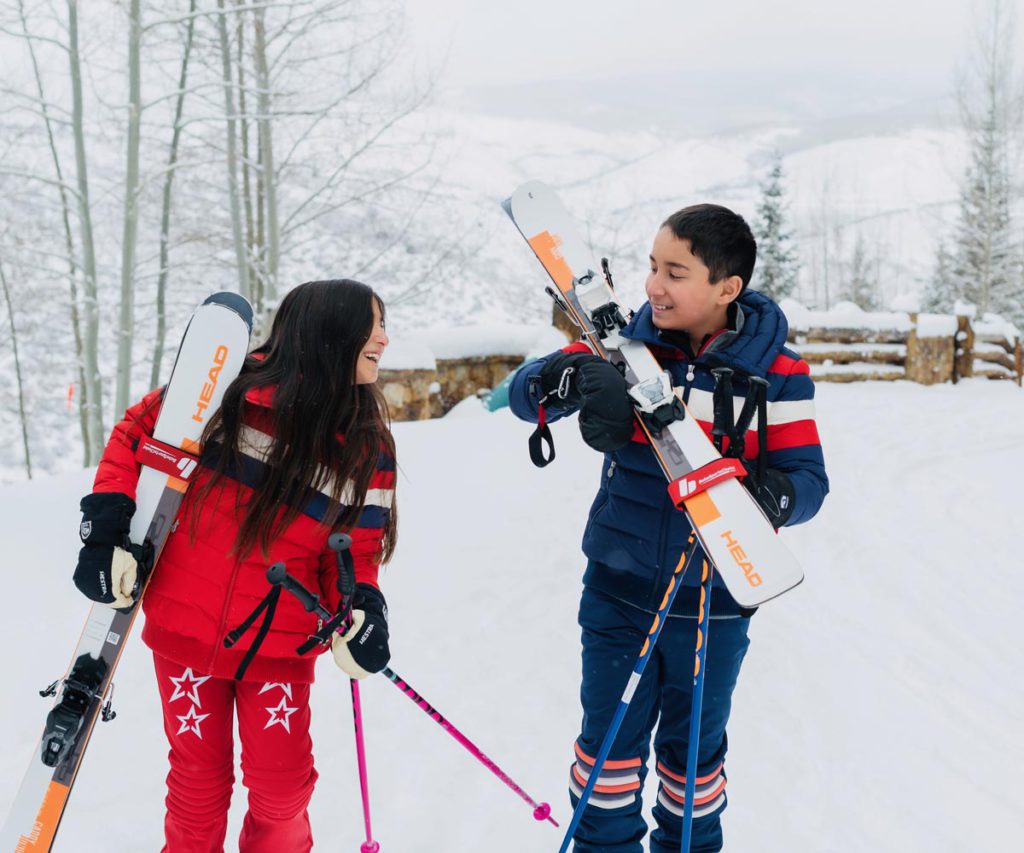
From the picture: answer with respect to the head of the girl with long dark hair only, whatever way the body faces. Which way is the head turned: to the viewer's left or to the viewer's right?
to the viewer's right

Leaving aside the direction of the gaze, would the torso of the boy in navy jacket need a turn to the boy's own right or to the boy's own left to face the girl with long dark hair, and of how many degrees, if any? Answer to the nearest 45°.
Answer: approximately 45° to the boy's own right

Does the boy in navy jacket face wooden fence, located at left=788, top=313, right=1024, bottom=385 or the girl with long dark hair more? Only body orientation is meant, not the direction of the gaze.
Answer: the girl with long dark hair

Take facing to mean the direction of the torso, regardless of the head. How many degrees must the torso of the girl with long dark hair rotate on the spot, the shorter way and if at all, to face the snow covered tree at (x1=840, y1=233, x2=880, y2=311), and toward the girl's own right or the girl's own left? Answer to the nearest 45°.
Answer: approximately 135° to the girl's own left

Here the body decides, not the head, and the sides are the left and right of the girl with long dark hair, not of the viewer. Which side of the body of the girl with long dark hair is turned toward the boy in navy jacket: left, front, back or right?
left

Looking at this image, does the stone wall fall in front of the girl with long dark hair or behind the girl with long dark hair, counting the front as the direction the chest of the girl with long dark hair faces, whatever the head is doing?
behind

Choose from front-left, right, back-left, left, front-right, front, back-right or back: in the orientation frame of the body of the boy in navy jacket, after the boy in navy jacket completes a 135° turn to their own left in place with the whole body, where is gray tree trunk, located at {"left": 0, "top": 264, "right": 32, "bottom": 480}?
back-left

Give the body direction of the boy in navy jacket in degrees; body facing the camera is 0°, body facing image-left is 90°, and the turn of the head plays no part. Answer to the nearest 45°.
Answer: approximately 45°

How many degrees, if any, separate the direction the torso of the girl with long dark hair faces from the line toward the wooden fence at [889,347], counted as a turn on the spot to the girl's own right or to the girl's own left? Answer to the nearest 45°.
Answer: approximately 135° to the girl's own left

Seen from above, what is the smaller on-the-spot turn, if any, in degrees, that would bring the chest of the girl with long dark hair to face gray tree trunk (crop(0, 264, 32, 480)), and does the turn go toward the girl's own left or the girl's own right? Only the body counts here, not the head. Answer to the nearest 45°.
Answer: approximately 180°

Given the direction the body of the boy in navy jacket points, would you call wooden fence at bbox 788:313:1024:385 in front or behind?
behind

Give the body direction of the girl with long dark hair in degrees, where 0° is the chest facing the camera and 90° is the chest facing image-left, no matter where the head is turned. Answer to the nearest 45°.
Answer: approximately 0°
